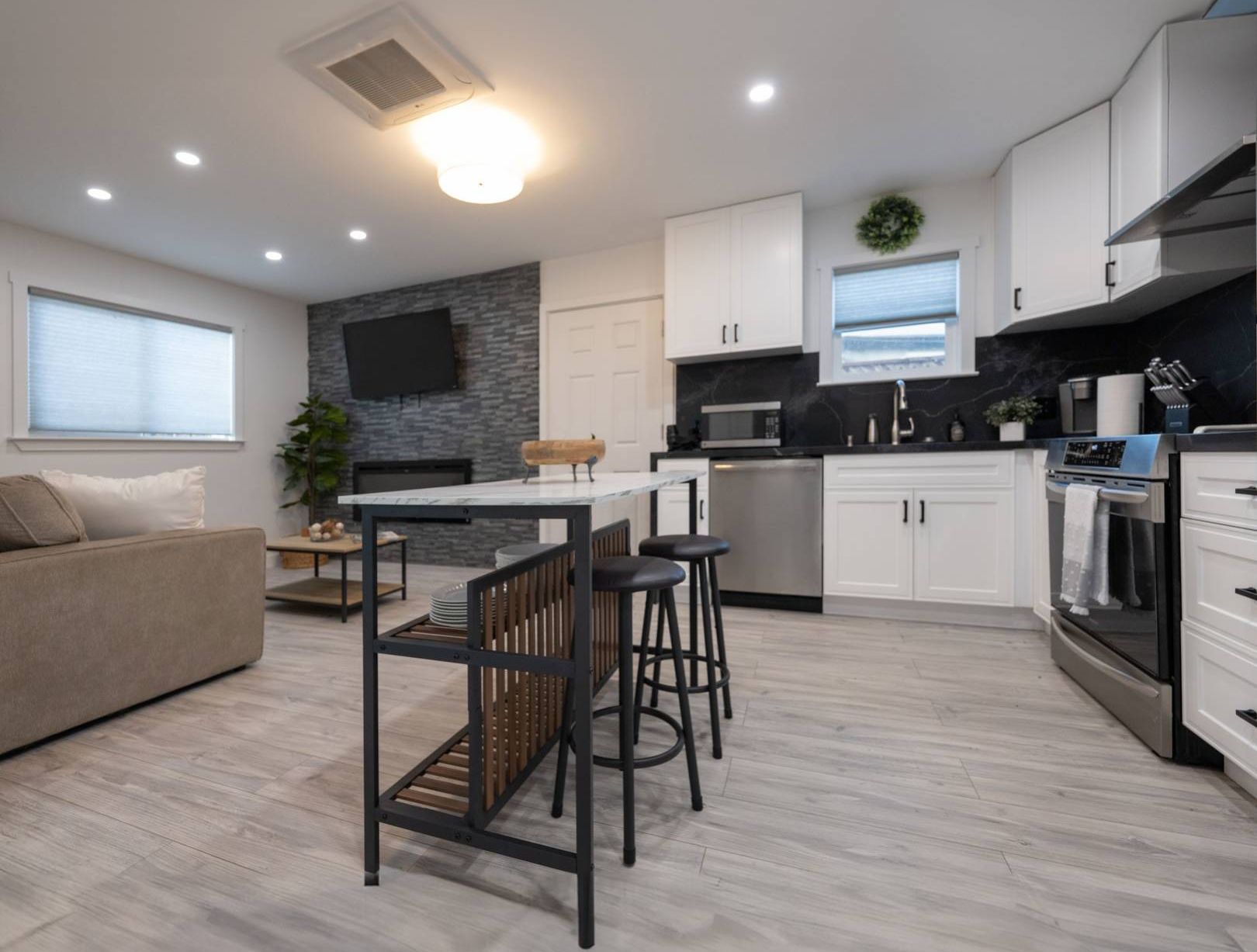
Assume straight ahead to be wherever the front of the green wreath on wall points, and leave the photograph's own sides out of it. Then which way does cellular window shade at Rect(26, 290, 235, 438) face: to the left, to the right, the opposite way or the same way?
to the left

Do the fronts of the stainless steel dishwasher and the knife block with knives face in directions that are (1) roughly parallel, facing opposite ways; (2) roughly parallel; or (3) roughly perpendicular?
roughly perpendicular

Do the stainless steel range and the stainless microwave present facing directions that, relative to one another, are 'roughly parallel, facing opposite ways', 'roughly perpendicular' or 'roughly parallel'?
roughly perpendicular

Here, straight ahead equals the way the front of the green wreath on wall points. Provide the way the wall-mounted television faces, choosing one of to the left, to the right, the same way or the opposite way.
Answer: the same way

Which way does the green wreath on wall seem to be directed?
toward the camera

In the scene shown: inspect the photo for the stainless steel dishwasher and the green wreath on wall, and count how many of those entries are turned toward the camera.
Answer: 2

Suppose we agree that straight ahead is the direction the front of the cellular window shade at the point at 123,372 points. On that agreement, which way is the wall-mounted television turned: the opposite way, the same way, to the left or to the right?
to the right

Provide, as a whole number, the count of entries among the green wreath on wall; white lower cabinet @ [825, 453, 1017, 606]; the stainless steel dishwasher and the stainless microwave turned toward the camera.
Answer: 4

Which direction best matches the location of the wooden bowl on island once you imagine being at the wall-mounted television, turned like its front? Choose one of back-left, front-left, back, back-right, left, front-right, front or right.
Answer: front-left

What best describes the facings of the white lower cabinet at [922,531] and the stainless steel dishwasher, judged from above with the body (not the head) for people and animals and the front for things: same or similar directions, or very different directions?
same or similar directions

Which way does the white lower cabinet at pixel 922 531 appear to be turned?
toward the camera

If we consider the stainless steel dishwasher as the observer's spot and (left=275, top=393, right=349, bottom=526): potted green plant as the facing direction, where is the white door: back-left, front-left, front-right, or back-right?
front-right

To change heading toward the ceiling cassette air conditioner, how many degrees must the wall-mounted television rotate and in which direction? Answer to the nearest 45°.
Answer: approximately 45° to its left

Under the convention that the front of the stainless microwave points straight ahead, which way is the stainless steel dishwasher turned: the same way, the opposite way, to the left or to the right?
the same way

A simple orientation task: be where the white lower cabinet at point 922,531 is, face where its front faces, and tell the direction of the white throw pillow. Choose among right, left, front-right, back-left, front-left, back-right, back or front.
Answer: front-right
